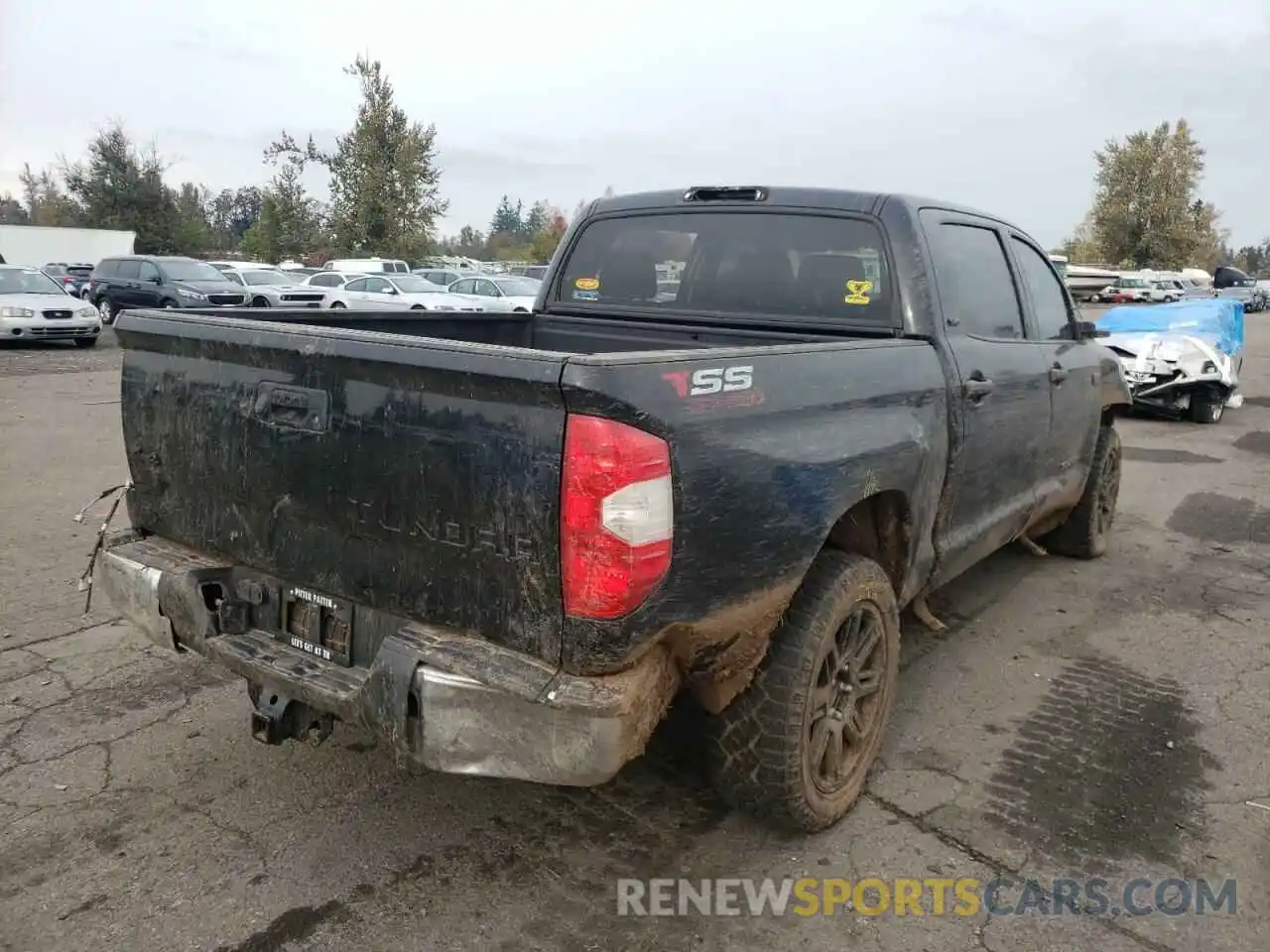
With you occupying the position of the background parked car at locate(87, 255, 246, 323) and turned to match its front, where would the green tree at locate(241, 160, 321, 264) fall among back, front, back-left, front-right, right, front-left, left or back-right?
back-left

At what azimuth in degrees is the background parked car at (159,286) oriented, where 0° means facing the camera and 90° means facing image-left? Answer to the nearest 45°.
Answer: approximately 315°

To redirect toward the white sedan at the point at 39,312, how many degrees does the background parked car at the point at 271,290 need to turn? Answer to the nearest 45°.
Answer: approximately 90° to its right

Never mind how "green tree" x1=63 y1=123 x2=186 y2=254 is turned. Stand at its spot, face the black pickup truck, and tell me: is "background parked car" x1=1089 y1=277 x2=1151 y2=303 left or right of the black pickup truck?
left

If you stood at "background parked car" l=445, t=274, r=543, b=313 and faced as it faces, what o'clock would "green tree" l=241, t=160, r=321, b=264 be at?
The green tree is roughly at 7 o'clock from the background parked car.

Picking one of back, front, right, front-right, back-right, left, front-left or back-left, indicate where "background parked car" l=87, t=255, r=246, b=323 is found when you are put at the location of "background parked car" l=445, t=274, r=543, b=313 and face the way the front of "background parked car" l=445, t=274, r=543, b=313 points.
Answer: back-right

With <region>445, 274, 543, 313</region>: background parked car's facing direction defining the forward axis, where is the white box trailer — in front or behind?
behind

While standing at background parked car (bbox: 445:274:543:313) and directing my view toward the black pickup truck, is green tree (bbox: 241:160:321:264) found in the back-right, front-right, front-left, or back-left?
back-right

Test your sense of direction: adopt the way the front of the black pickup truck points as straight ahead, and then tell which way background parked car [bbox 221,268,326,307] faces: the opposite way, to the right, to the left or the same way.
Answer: to the right

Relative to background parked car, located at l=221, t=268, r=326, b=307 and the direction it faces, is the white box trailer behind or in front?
behind
